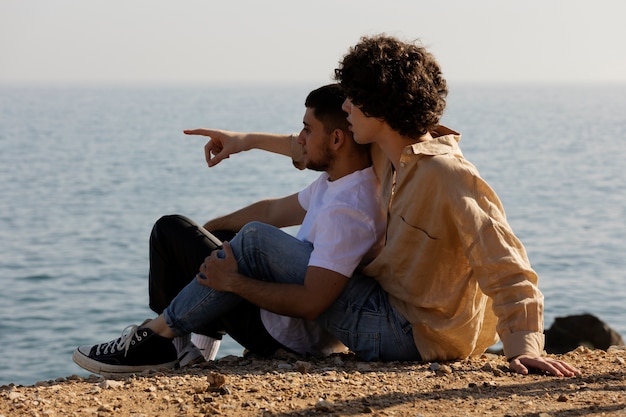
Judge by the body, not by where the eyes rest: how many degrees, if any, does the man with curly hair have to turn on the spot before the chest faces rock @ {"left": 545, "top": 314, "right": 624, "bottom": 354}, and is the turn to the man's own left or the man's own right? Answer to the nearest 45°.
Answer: approximately 90° to the man's own right

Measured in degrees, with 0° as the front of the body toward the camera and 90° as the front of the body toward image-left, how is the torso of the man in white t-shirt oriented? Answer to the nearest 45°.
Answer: approximately 90°

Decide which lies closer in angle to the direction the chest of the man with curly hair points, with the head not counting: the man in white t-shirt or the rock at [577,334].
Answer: the man in white t-shirt

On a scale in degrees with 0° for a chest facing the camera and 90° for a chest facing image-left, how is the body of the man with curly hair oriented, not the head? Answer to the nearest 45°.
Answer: approximately 90°

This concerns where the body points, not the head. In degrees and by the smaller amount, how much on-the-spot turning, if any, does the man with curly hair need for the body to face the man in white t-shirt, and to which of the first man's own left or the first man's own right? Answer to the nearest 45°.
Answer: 0° — they already face them

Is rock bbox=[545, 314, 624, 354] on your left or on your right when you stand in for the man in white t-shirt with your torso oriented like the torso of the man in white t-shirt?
on your right

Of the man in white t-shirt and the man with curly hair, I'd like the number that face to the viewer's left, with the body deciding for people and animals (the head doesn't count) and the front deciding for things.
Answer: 2

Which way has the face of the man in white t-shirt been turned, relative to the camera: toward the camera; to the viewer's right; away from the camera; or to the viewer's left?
to the viewer's left
